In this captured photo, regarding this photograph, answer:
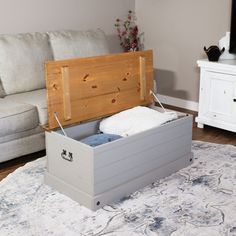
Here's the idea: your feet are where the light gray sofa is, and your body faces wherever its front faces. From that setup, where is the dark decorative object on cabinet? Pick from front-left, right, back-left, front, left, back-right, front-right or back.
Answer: front-left

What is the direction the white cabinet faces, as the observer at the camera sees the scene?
facing the viewer and to the left of the viewer

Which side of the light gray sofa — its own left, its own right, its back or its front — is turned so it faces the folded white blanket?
front

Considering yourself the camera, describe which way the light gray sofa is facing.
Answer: facing the viewer and to the right of the viewer

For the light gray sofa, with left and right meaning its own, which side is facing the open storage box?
front

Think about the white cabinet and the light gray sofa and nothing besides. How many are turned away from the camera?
0

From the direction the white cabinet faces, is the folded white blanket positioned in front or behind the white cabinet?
in front
